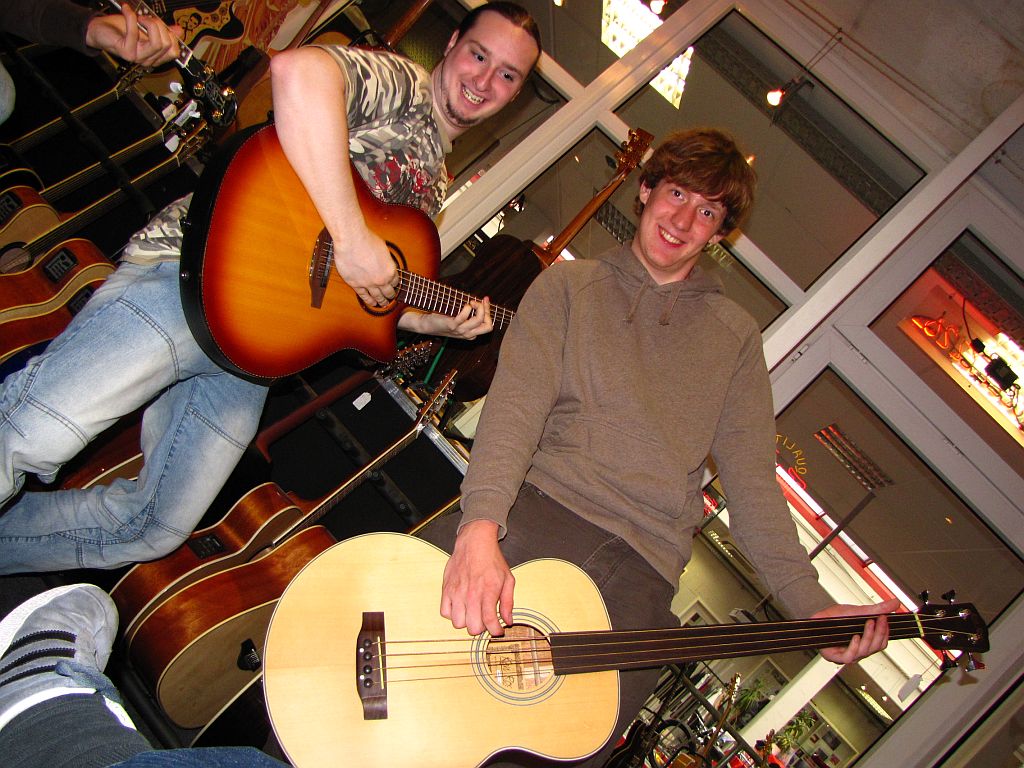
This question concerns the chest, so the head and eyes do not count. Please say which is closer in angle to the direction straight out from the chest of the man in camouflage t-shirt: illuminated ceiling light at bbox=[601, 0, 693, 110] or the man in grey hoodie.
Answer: the man in grey hoodie

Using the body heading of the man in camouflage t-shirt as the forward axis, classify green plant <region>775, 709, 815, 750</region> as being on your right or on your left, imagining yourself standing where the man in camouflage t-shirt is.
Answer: on your left

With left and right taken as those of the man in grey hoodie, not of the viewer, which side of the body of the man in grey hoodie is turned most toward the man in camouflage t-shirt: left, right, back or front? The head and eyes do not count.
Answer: right

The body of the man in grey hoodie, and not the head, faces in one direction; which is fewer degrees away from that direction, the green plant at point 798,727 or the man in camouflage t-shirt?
the man in camouflage t-shirt

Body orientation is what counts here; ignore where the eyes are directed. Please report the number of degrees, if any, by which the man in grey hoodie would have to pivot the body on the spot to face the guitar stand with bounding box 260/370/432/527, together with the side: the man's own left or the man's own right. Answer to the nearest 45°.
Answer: approximately 135° to the man's own right

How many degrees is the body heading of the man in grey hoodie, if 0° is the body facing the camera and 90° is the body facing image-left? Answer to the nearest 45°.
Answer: approximately 0°
